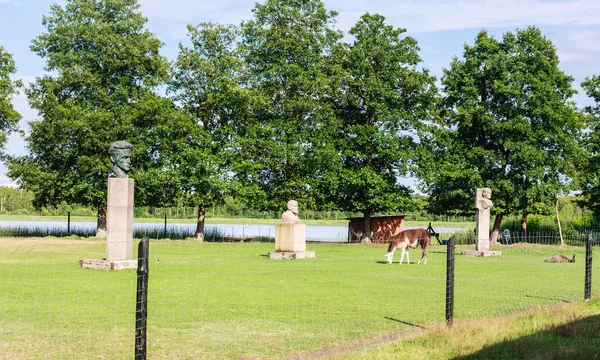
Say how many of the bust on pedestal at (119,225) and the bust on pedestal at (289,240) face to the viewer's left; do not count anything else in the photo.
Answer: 0

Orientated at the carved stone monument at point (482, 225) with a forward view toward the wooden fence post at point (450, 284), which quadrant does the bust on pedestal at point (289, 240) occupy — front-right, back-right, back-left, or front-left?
front-right

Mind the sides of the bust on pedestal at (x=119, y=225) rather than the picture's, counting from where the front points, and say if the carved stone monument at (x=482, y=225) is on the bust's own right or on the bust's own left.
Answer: on the bust's own left

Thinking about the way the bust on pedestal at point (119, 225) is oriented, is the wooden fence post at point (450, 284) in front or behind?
in front

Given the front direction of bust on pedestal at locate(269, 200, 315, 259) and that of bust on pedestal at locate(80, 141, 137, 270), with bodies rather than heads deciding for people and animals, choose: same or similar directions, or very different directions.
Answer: same or similar directions

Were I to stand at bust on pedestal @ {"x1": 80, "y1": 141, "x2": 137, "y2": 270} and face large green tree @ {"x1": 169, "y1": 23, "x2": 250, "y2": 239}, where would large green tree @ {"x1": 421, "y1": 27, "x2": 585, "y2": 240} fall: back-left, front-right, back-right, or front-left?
front-right

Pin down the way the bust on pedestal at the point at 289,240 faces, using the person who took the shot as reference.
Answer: facing the viewer and to the right of the viewer

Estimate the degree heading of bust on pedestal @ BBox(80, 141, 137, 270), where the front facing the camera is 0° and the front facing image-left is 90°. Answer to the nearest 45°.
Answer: approximately 315°

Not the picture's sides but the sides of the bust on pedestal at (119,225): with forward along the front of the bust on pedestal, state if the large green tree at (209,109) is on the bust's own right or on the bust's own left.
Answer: on the bust's own left

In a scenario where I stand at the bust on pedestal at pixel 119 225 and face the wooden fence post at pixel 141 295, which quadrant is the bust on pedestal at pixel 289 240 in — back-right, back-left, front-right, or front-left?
back-left

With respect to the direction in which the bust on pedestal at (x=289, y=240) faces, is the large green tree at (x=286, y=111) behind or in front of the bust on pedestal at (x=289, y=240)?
behind

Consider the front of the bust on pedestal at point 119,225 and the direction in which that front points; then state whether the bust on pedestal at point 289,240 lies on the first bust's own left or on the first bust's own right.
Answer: on the first bust's own left

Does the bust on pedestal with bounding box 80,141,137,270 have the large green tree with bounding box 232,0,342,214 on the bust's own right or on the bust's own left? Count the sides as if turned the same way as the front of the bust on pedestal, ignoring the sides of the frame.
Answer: on the bust's own left

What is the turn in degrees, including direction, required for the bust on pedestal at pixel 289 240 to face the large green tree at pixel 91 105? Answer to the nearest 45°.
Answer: approximately 180°

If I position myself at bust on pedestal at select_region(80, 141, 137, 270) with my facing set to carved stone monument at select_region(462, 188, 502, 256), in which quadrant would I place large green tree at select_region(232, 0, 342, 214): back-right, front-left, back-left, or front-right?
front-left
